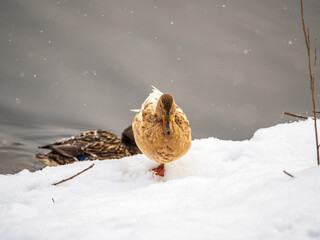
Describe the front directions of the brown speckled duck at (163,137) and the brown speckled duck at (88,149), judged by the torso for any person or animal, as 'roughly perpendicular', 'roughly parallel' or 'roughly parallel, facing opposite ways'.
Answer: roughly perpendicular

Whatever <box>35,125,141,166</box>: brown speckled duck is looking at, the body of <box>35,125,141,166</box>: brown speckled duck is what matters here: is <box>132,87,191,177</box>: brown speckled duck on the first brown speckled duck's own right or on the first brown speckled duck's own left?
on the first brown speckled duck's own right

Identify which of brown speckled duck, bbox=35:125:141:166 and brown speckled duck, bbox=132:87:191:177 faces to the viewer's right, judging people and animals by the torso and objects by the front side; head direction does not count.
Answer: brown speckled duck, bbox=35:125:141:166

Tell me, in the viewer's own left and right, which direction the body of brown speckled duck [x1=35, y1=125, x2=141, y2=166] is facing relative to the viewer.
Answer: facing to the right of the viewer
